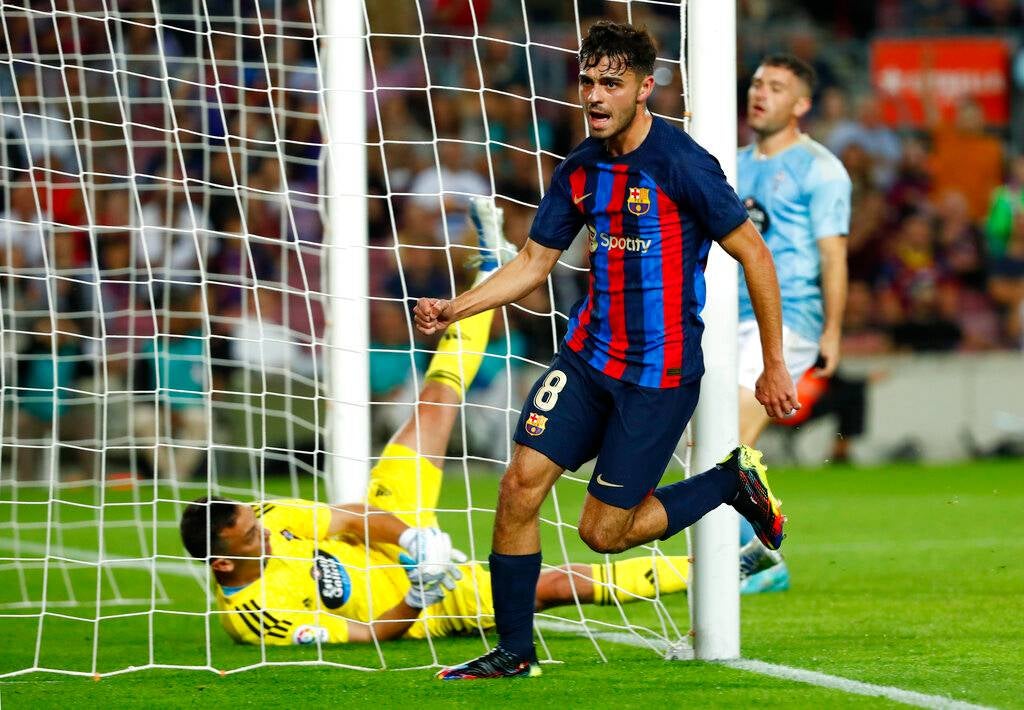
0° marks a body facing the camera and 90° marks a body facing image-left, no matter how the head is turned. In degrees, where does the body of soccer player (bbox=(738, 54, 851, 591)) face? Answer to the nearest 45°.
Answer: approximately 45°

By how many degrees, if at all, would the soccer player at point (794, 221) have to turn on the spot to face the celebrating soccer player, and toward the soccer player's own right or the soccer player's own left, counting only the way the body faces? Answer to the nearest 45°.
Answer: approximately 45° to the soccer player's own left

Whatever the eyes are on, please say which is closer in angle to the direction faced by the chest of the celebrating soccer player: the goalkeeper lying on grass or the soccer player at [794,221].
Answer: the goalkeeper lying on grass

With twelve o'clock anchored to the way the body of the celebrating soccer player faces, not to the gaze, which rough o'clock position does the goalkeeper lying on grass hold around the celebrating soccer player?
The goalkeeper lying on grass is roughly at 3 o'clock from the celebrating soccer player.

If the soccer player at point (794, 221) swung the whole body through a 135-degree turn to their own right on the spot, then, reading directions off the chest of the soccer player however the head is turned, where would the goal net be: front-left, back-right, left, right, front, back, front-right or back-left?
front-left
